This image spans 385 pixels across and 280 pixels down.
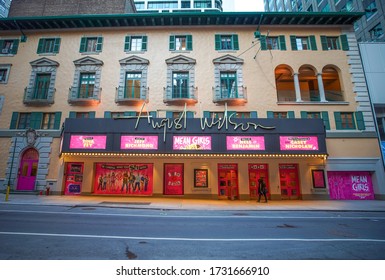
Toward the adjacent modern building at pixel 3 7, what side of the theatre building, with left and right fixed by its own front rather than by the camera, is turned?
right

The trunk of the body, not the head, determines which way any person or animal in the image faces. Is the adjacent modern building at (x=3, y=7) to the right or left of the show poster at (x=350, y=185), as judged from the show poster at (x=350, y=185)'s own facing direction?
on its right

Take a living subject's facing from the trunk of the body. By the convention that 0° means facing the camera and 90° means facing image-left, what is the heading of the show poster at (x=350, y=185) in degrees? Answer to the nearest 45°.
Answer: approximately 0°

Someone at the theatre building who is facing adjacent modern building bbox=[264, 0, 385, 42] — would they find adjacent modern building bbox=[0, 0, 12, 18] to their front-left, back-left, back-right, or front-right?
back-left

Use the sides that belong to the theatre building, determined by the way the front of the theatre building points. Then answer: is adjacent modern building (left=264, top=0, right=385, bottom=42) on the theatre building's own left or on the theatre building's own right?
on the theatre building's own left
